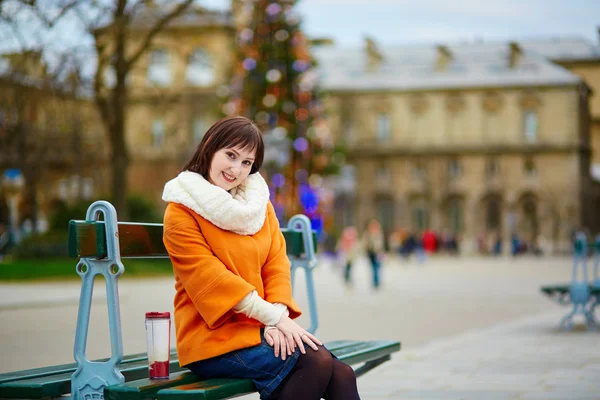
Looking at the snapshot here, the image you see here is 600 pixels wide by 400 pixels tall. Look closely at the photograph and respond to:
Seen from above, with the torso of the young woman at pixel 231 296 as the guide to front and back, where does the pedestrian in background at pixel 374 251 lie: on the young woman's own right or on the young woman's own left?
on the young woman's own left

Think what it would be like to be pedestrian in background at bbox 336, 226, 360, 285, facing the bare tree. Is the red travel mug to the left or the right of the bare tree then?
left

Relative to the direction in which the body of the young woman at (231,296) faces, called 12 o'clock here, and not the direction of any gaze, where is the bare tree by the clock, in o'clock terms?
The bare tree is roughly at 7 o'clock from the young woman.

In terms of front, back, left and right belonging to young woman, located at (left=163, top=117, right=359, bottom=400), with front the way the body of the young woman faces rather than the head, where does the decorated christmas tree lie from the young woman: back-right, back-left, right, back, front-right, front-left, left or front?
back-left

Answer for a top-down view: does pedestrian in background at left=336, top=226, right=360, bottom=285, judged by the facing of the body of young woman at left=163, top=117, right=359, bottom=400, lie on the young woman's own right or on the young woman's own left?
on the young woman's own left

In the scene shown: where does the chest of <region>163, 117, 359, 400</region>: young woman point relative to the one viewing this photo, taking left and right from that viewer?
facing the viewer and to the right of the viewer
